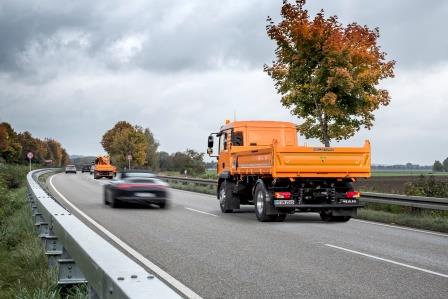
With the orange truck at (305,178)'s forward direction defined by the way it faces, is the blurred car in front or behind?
in front

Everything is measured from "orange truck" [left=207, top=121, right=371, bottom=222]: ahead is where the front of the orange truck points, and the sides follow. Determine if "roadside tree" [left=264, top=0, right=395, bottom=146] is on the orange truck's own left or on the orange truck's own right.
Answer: on the orange truck's own right

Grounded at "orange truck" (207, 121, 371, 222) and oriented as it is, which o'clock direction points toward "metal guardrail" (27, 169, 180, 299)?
The metal guardrail is roughly at 8 o'clock from the orange truck.

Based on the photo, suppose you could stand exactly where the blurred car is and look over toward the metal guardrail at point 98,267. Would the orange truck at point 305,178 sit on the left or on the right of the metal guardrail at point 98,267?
left

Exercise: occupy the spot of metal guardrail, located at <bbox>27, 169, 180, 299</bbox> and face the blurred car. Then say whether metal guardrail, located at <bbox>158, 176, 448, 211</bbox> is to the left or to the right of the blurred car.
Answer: right

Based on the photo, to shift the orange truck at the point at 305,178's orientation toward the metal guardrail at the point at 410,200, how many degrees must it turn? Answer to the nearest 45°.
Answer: approximately 135° to its right

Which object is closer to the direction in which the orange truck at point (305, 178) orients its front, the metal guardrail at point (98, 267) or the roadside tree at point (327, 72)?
the roadside tree

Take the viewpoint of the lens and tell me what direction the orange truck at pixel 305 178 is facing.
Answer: facing away from the viewer and to the left of the viewer
